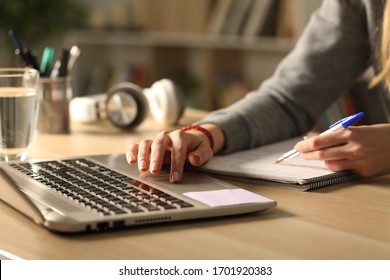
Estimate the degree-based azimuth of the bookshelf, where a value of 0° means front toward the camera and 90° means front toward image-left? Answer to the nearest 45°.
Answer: approximately 0°

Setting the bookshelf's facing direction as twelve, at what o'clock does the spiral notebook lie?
The spiral notebook is roughly at 12 o'clock from the bookshelf.

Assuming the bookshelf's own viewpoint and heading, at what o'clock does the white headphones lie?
The white headphones is roughly at 12 o'clock from the bookshelf.

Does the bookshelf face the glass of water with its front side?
yes

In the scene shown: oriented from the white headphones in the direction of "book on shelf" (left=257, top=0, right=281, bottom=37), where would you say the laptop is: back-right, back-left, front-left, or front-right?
back-right

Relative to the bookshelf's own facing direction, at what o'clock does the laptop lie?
The laptop is roughly at 12 o'clock from the bookshelf.

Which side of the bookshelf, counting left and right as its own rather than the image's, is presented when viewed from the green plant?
right
